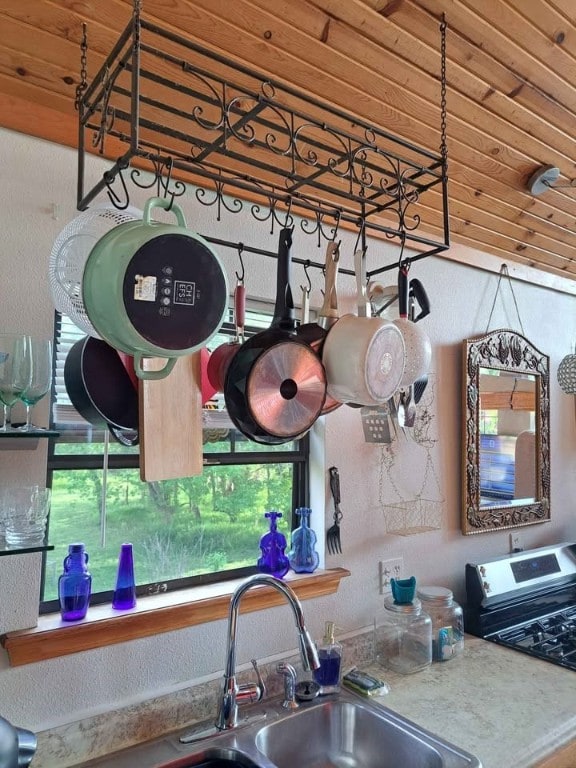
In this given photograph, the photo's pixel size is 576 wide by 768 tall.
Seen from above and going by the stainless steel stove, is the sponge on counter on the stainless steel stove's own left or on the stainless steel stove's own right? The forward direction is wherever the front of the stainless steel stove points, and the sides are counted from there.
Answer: on the stainless steel stove's own right

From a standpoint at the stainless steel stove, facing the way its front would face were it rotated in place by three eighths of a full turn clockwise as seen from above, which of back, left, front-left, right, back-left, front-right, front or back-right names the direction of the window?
front-left

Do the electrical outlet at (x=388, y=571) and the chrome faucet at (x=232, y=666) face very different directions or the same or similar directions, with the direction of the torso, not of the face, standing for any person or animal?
same or similar directions

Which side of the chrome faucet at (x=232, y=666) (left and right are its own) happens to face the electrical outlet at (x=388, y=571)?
left

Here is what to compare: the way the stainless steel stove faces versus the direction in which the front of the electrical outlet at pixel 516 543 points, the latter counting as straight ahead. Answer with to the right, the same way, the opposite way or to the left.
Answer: the same way

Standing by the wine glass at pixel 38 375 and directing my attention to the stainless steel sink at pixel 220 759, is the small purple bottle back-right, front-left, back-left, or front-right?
front-left

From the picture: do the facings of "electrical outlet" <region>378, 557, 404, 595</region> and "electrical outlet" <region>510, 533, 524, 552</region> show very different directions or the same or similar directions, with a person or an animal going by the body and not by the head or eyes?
same or similar directions

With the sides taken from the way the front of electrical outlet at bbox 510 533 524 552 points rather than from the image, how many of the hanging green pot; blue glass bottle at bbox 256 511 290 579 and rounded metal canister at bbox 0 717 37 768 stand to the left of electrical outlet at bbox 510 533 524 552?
0

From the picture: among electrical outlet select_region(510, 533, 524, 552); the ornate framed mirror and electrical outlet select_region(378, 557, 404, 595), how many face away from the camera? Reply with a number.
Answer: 0

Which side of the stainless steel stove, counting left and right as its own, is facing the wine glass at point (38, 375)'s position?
right

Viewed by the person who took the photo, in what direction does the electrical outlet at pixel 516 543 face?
facing the viewer and to the right of the viewer

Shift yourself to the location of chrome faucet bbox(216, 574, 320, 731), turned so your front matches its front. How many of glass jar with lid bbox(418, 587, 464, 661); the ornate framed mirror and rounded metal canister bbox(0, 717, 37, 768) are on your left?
2

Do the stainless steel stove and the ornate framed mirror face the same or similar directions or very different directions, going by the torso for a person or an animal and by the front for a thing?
same or similar directions

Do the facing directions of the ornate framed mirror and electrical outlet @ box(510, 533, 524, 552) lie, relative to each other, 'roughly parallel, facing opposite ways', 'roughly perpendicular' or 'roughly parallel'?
roughly parallel
